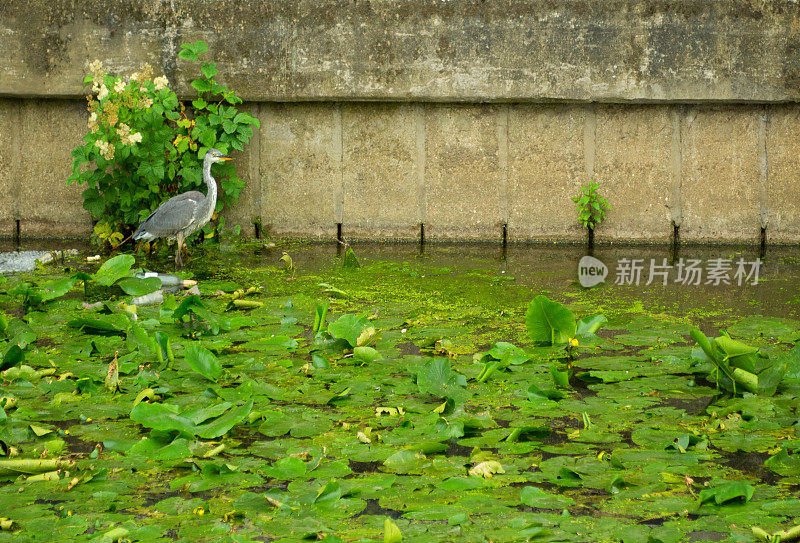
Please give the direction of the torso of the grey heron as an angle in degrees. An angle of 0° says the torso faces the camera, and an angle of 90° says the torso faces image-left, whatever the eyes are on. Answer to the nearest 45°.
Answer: approximately 270°

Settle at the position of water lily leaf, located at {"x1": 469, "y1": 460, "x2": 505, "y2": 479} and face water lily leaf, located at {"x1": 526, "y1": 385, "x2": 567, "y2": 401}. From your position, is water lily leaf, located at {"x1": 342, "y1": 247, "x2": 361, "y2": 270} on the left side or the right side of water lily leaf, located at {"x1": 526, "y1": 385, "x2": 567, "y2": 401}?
left

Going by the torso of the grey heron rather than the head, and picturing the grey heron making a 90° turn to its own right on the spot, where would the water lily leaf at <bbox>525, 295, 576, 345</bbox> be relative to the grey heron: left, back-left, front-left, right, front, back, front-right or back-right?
front-left

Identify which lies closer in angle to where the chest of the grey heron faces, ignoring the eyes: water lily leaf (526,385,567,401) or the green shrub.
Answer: the water lily leaf

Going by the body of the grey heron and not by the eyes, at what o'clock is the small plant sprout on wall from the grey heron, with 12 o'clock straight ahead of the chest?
The small plant sprout on wall is roughly at 12 o'clock from the grey heron.

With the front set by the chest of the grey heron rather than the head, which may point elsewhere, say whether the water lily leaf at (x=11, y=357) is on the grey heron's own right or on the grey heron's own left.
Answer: on the grey heron's own right

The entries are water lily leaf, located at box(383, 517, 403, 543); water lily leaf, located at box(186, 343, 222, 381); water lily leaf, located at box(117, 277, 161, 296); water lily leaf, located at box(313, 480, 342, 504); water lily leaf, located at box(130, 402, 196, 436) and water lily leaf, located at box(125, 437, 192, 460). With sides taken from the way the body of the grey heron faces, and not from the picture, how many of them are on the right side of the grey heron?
6

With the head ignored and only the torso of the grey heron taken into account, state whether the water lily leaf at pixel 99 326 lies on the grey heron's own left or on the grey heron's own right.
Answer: on the grey heron's own right

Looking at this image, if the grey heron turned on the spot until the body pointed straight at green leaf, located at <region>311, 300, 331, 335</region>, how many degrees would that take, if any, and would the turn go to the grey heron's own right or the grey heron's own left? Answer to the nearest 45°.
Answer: approximately 90° to the grey heron's own right

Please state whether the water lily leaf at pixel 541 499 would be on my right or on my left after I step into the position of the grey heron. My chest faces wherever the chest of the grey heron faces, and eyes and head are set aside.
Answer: on my right

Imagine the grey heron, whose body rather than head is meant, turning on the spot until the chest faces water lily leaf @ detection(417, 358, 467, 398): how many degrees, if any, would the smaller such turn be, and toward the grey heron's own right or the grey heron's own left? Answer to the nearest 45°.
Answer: approximately 90° to the grey heron's own right

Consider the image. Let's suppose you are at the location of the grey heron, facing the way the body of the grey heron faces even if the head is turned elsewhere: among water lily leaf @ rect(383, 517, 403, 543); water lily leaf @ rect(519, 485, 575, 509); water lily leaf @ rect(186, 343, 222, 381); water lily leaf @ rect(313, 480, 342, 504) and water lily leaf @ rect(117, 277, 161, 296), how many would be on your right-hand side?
5

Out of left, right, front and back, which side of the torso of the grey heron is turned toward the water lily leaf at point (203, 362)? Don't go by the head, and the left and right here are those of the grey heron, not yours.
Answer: right

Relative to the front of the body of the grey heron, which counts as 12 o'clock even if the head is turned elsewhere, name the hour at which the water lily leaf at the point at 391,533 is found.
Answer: The water lily leaf is roughly at 3 o'clock from the grey heron.

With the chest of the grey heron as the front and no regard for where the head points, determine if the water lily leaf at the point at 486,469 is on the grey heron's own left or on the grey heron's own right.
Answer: on the grey heron's own right

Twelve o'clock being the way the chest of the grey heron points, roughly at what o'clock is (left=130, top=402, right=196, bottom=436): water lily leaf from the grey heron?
The water lily leaf is roughly at 3 o'clock from the grey heron.

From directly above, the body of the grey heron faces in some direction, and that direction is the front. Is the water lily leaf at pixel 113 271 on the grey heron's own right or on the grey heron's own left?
on the grey heron's own right

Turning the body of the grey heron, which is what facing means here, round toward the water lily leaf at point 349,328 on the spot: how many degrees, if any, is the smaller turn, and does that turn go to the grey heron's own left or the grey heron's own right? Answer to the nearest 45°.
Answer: approximately 90° to the grey heron's own right
